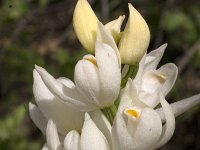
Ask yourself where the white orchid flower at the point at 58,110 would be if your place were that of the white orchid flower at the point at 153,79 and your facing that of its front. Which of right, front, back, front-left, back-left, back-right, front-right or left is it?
back-right

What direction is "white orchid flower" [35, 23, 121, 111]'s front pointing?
to the viewer's left

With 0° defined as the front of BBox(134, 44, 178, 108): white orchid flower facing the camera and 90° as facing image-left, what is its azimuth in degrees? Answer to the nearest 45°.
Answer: approximately 315°

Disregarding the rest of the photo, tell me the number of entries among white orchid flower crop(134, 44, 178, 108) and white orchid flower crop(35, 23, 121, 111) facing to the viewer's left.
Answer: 1

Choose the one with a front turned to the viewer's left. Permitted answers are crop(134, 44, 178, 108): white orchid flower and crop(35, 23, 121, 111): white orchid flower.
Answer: crop(35, 23, 121, 111): white orchid flower

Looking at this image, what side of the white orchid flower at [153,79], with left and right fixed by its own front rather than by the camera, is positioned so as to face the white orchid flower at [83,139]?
right
